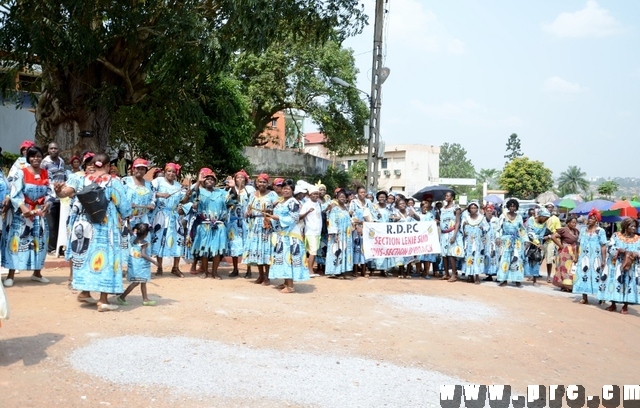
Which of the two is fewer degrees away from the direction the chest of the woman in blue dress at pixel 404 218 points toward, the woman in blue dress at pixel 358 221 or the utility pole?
the woman in blue dress

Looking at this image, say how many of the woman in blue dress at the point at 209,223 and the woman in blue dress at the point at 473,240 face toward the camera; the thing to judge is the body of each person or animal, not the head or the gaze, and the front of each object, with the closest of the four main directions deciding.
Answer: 2

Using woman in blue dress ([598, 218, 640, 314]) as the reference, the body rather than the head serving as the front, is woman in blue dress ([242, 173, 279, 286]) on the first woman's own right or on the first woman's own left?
on the first woman's own right

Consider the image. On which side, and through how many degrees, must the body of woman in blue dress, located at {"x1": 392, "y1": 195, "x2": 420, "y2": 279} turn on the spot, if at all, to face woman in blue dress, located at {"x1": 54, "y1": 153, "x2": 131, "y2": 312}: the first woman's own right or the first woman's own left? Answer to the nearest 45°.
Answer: approximately 45° to the first woman's own right

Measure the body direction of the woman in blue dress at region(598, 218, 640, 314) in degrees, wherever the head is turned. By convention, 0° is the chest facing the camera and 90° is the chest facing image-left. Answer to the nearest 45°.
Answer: approximately 0°

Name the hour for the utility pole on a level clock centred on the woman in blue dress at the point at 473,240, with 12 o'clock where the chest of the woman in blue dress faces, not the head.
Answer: The utility pole is roughly at 5 o'clock from the woman in blue dress.

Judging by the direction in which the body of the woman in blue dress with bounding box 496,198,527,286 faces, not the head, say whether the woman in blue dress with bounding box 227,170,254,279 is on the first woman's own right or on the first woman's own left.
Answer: on the first woman's own right

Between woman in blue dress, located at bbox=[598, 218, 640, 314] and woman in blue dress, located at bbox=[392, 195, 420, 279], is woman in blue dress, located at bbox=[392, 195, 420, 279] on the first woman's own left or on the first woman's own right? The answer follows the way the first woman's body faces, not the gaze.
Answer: on the first woman's own right

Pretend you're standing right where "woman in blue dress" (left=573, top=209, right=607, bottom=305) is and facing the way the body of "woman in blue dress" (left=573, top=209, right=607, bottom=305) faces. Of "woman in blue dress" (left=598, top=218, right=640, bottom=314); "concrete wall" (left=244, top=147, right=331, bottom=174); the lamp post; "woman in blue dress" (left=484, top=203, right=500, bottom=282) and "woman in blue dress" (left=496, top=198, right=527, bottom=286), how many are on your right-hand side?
4

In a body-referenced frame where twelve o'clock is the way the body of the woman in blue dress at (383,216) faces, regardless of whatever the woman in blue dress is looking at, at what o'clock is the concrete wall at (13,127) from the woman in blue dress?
The concrete wall is roughly at 4 o'clock from the woman in blue dress.

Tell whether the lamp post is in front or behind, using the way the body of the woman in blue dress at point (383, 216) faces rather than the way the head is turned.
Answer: behind

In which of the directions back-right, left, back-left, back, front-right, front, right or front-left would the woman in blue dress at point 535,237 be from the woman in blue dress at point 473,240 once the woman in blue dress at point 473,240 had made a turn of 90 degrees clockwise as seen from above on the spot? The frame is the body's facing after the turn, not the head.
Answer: back-right
